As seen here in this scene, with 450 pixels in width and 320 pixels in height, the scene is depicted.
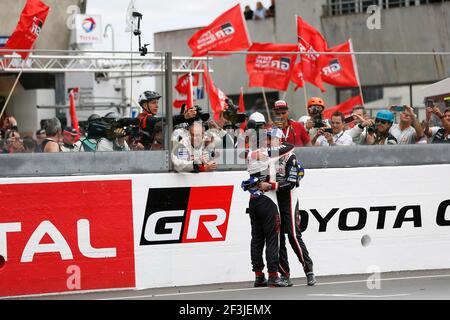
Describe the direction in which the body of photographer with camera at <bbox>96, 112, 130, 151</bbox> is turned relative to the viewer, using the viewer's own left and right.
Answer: facing the viewer and to the right of the viewer

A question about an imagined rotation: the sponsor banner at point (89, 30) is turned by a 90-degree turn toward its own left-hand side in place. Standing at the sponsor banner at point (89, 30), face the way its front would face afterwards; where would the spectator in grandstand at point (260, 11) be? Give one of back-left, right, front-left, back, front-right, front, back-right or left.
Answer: front

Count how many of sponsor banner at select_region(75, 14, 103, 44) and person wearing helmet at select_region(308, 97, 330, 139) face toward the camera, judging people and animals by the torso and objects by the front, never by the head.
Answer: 2

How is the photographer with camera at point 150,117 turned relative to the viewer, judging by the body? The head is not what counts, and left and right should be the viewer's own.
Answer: facing to the right of the viewer

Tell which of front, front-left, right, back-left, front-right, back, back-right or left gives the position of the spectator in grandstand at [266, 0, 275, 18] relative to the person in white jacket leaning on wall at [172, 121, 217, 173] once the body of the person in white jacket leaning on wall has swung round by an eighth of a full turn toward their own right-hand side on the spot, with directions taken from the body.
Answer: back

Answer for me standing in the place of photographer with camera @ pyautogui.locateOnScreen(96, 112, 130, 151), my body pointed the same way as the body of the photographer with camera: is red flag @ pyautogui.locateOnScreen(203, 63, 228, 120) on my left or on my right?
on my left
